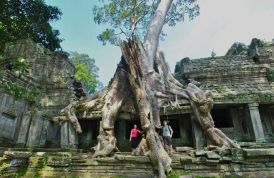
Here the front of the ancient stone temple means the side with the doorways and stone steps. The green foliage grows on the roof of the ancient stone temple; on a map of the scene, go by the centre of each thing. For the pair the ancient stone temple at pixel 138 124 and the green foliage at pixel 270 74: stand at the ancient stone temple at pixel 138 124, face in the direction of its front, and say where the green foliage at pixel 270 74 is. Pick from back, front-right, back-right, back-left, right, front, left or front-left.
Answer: left

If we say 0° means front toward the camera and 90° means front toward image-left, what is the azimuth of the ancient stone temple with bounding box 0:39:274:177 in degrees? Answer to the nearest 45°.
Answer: approximately 0°
